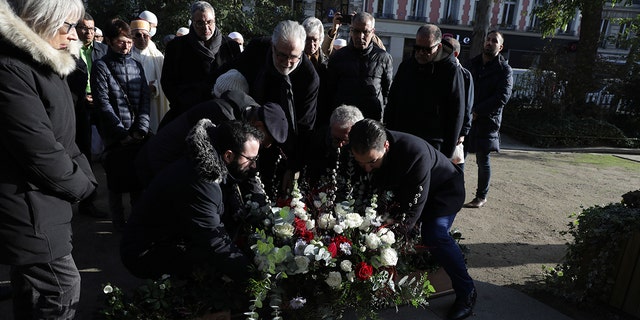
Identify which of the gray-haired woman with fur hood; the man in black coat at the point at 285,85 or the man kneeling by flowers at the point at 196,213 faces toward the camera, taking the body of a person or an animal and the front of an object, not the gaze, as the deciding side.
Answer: the man in black coat

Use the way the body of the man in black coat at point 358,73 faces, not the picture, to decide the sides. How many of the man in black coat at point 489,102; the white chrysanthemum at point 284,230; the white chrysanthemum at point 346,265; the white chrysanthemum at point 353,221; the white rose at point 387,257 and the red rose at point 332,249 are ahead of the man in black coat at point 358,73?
5

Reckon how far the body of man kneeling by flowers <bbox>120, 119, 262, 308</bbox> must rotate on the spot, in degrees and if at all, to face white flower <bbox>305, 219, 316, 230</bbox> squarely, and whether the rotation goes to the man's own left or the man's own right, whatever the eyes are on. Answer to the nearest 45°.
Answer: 0° — they already face it

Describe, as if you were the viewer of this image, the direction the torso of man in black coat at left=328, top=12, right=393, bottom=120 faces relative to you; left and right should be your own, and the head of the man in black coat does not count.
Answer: facing the viewer

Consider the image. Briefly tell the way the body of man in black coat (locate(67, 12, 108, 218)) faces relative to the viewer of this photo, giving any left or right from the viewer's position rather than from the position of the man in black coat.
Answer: facing the viewer and to the right of the viewer

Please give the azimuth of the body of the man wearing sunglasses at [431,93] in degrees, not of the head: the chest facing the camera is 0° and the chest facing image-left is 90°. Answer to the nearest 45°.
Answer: approximately 45°

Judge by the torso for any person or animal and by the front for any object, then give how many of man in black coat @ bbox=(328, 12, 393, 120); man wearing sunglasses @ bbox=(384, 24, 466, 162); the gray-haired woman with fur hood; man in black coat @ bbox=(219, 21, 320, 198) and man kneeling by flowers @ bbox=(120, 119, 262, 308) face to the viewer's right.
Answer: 2

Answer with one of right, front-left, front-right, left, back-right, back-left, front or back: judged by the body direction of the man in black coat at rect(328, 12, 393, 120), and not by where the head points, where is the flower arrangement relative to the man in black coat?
front

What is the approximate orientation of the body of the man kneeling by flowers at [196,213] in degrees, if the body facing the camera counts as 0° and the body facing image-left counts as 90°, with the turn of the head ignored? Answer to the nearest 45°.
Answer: approximately 270°

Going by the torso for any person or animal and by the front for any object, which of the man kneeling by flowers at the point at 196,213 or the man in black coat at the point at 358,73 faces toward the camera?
the man in black coat

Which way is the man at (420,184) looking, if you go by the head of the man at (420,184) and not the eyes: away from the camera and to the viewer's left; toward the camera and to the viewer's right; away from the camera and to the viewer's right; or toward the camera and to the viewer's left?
toward the camera and to the viewer's left

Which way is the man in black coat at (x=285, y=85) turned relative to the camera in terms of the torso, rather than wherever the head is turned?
toward the camera

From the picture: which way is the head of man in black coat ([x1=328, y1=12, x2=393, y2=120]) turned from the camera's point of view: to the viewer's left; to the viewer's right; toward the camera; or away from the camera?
toward the camera

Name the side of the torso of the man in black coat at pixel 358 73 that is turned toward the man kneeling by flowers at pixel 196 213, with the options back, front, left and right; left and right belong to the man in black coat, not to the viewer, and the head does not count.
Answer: front

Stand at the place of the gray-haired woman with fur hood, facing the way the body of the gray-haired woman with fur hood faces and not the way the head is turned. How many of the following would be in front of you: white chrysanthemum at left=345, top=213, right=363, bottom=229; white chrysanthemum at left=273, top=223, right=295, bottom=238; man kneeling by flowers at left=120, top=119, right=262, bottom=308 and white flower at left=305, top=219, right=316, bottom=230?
4

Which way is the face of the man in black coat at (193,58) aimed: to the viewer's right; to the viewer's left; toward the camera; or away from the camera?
toward the camera

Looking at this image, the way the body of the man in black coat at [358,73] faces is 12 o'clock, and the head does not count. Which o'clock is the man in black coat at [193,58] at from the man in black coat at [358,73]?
the man in black coat at [193,58] is roughly at 3 o'clock from the man in black coat at [358,73].

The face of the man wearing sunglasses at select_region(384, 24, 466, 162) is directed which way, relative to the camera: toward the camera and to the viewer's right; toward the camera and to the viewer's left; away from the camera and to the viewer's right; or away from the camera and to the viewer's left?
toward the camera and to the viewer's left

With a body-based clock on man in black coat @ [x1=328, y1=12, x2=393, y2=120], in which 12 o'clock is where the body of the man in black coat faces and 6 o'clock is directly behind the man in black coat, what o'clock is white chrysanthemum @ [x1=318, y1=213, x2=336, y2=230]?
The white chrysanthemum is roughly at 12 o'clock from the man in black coat.
